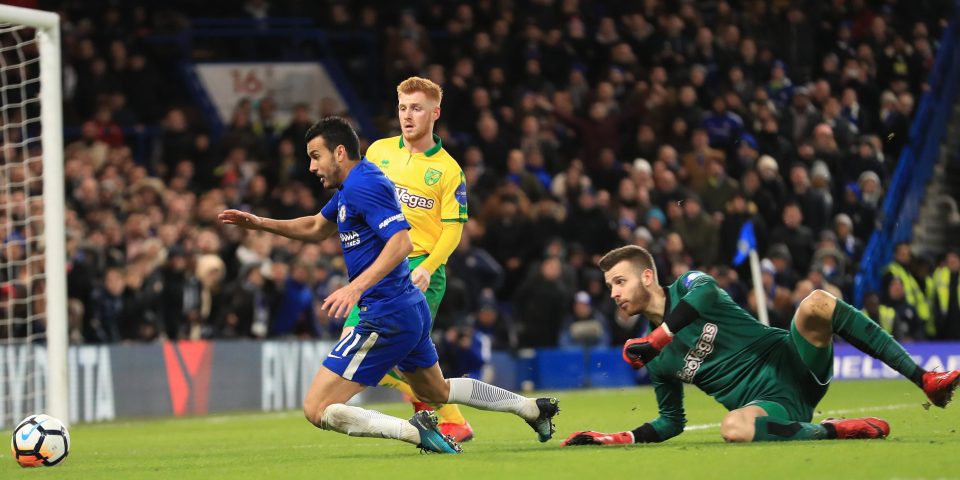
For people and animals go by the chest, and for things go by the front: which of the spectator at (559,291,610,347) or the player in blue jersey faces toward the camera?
the spectator

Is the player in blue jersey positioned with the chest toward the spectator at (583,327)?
no

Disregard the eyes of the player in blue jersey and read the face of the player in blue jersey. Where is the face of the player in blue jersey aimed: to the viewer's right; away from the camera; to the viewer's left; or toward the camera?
to the viewer's left

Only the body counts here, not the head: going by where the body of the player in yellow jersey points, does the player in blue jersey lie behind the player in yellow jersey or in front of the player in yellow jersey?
in front

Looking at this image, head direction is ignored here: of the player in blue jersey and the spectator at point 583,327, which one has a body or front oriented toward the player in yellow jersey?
the spectator

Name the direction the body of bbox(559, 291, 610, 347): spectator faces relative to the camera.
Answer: toward the camera

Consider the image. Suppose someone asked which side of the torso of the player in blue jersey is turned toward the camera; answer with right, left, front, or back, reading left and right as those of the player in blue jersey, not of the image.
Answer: left

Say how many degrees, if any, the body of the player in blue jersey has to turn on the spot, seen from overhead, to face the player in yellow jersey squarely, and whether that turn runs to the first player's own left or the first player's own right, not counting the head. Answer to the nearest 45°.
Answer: approximately 90° to the first player's own right

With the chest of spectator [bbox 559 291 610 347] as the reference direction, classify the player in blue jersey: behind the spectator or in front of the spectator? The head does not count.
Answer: in front

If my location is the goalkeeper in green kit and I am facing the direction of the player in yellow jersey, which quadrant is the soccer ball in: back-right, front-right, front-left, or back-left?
front-left

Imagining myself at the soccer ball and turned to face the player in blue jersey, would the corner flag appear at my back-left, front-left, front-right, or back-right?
front-left

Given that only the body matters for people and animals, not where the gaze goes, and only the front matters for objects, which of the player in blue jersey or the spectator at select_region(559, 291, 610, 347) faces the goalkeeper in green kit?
the spectator

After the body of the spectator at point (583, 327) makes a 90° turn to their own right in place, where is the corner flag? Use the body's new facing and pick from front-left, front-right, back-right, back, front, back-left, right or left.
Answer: back

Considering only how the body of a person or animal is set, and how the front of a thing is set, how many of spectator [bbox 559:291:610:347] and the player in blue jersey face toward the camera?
1

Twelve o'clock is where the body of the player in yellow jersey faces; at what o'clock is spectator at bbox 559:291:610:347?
The spectator is roughly at 5 o'clock from the player in yellow jersey.

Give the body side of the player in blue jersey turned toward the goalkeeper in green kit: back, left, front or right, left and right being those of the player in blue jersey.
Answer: back

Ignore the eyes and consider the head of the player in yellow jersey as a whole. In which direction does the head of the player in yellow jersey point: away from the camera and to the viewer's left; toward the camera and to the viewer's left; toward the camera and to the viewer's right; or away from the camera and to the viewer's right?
toward the camera and to the viewer's left
